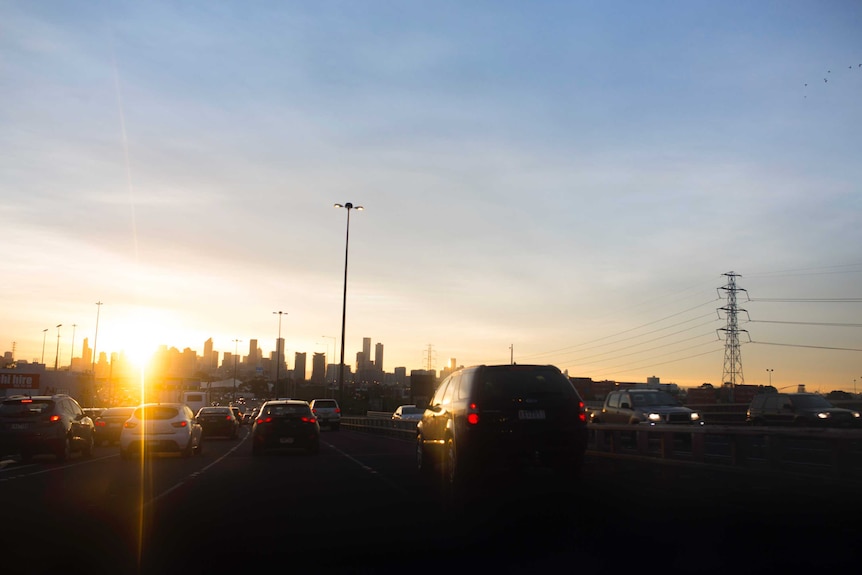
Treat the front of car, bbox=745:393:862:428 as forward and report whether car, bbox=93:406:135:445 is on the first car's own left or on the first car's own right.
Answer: on the first car's own right

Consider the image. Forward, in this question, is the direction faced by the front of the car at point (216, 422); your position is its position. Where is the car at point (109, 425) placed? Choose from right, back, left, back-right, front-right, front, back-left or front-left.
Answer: back-left

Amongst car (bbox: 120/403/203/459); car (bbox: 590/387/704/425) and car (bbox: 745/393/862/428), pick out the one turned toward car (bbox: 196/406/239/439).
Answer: car (bbox: 120/403/203/459)

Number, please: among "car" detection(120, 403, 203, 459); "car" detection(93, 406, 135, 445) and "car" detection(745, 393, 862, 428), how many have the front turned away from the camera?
2

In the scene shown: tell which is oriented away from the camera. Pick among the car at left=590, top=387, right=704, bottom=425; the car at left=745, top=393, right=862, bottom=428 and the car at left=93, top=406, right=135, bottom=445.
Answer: the car at left=93, top=406, right=135, bottom=445

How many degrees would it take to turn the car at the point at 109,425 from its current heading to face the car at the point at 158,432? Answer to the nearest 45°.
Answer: approximately 180°

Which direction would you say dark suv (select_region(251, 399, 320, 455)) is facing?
away from the camera

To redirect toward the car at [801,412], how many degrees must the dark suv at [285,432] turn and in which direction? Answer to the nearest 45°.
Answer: approximately 90° to its right

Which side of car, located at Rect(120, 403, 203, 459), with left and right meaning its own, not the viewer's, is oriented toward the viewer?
back

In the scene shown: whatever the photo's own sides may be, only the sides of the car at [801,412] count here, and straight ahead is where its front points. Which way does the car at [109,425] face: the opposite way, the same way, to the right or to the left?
the opposite way

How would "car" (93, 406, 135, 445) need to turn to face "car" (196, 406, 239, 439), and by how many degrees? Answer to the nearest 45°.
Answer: approximately 45° to its right

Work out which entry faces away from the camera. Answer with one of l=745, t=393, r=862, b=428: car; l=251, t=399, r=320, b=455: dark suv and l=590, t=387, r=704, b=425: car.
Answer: the dark suv

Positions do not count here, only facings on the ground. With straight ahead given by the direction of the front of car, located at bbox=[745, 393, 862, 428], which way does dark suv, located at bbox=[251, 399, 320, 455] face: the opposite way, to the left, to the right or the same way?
the opposite way

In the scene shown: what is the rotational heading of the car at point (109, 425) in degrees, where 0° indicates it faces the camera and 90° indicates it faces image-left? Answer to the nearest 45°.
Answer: approximately 180°

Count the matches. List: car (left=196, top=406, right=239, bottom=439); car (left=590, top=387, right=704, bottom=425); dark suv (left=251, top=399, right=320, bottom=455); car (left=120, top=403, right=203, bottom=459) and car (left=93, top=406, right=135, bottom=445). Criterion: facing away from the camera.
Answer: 4
